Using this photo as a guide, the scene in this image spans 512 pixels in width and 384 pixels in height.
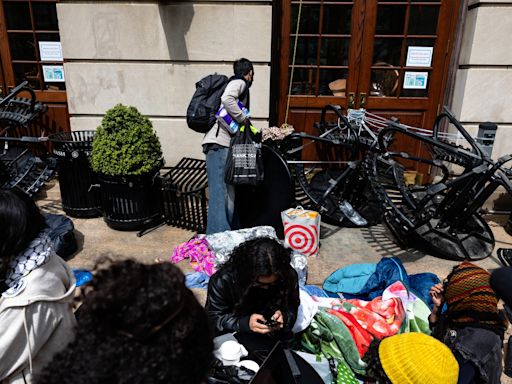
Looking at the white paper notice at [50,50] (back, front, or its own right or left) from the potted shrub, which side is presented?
front

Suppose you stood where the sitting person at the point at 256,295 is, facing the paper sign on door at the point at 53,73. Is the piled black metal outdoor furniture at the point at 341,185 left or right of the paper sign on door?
right

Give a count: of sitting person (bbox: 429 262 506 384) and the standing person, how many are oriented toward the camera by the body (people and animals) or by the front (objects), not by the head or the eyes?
0

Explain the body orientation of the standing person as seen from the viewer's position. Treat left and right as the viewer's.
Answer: facing to the right of the viewer

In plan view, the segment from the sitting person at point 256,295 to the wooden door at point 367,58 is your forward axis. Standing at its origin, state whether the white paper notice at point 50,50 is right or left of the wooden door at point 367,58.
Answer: left

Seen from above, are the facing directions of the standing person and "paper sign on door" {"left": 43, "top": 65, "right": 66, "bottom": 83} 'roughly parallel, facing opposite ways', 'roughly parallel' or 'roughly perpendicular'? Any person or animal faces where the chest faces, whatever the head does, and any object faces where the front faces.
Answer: roughly perpendicular

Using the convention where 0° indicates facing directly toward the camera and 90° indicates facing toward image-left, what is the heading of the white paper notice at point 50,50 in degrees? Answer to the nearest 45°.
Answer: approximately 0°

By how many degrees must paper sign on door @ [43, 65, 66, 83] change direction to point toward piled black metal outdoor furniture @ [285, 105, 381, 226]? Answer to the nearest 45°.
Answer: approximately 45° to its left

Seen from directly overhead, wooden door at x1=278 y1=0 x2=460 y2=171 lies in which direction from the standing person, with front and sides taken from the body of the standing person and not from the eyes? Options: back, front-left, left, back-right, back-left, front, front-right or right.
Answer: front-left

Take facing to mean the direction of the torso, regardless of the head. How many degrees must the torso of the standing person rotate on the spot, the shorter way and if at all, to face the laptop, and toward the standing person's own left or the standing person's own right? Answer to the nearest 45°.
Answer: approximately 90° to the standing person's own right
